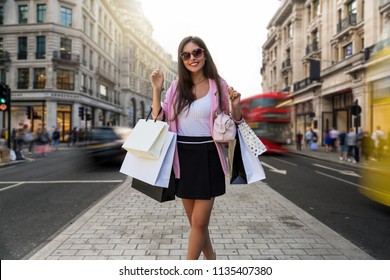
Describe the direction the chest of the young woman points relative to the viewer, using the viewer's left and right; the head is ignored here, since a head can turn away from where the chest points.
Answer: facing the viewer

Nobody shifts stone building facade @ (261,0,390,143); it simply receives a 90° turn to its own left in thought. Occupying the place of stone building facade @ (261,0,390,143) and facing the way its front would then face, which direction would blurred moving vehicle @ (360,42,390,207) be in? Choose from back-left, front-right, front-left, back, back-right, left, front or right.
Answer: front-right

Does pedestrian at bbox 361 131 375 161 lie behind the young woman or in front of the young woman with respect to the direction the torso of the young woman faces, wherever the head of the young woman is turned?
behind

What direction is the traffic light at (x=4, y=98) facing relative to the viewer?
toward the camera

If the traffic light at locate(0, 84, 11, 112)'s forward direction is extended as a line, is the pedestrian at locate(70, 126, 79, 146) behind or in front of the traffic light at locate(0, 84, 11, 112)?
behind

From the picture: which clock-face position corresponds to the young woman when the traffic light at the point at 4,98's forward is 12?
The young woman is roughly at 12 o'clock from the traffic light.

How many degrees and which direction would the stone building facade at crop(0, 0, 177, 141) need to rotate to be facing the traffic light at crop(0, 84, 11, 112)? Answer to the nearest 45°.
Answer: approximately 45° to its right

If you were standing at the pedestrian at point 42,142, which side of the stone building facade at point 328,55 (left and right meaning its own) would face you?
front

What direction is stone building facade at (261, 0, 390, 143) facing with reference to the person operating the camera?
facing the viewer and to the left of the viewer

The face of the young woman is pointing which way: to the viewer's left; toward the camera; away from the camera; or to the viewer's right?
toward the camera

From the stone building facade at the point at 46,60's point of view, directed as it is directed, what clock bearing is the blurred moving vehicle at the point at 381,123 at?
The blurred moving vehicle is roughly at 1 o'clock from the stone building facade.

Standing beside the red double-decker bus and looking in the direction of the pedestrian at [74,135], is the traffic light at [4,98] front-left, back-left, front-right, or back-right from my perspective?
front-left

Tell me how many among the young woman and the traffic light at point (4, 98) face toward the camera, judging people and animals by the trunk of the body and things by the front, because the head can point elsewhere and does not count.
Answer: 2
